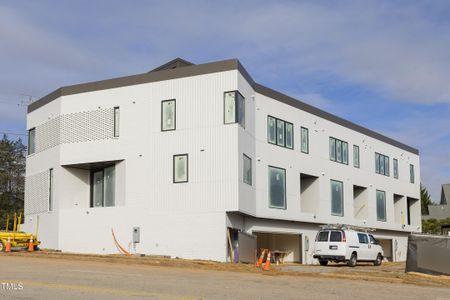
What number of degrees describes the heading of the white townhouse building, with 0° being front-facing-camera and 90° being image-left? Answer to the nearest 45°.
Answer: approximately 315°

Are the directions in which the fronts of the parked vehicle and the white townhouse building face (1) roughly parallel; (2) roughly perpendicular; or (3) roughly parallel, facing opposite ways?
roughly perpendicular
